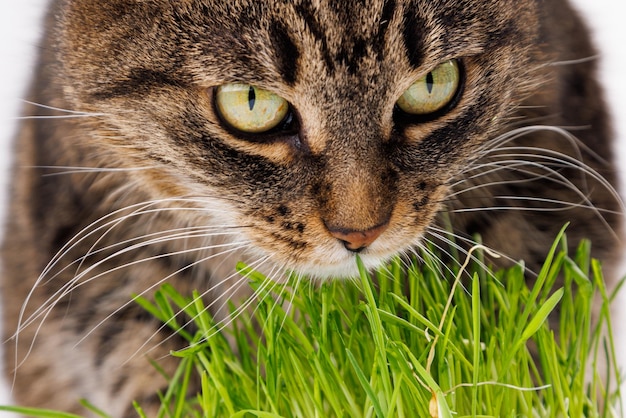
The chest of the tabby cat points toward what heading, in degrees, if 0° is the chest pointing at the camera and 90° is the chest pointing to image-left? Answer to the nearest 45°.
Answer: approximately 0°
